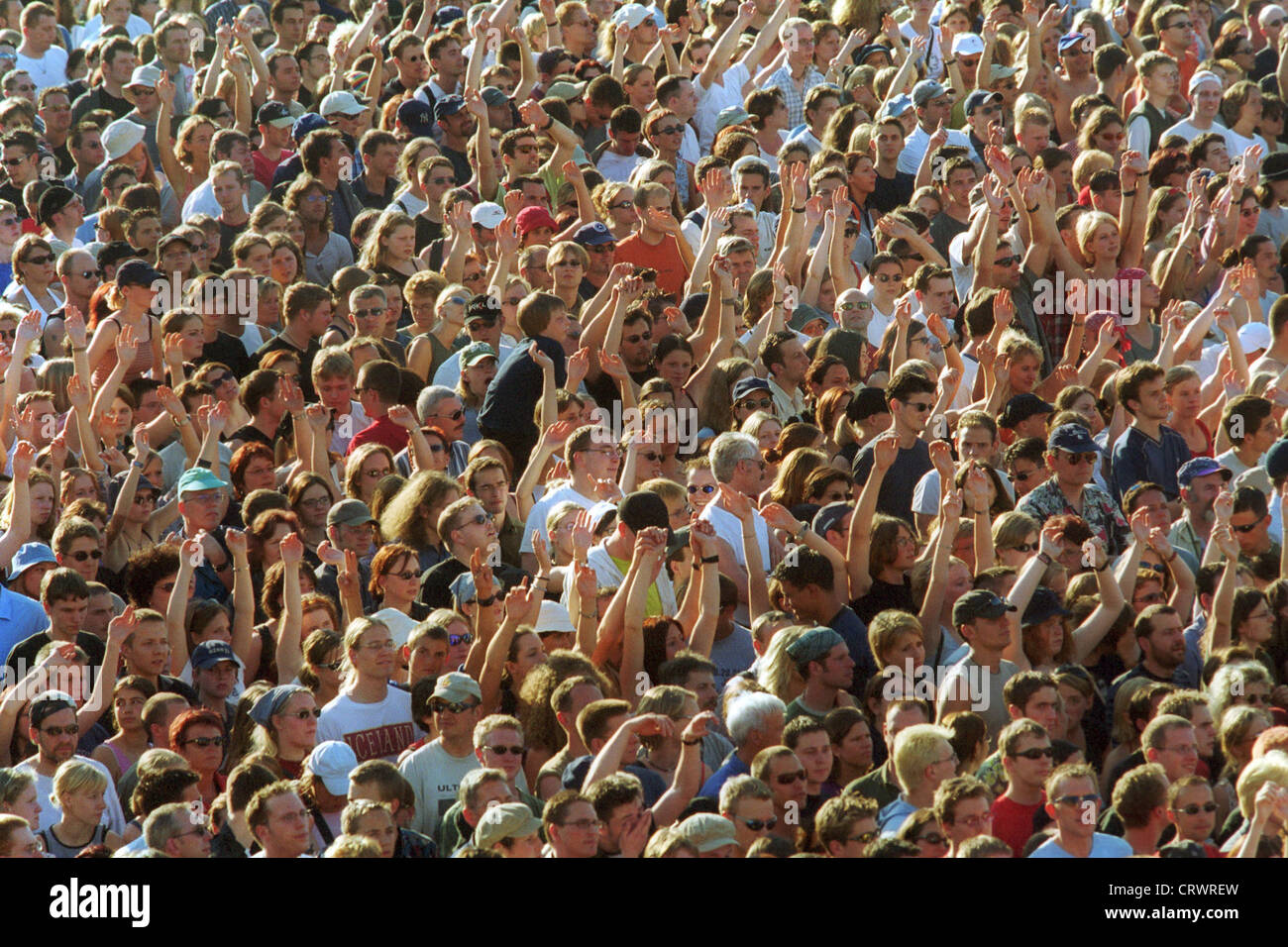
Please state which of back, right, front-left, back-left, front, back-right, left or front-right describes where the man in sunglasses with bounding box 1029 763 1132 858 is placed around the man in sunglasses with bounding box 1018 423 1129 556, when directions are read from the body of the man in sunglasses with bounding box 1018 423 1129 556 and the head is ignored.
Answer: front-right

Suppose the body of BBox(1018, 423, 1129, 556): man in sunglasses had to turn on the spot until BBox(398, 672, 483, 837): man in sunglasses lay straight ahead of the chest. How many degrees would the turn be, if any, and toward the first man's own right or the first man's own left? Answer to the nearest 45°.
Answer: approximately 90° to the first man's own right

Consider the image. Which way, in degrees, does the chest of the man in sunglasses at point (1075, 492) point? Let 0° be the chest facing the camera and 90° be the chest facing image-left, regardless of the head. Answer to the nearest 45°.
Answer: approximately 315°

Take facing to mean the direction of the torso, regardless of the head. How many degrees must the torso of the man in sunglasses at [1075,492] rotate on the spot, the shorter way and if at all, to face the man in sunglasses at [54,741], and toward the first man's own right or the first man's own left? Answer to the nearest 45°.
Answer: approximately 90° to the first man's own right

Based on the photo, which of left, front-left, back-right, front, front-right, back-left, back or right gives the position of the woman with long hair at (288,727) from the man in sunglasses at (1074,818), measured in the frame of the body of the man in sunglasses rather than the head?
back-right

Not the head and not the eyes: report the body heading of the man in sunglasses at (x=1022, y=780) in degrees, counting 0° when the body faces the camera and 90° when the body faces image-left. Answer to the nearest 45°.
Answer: approximately 315°
